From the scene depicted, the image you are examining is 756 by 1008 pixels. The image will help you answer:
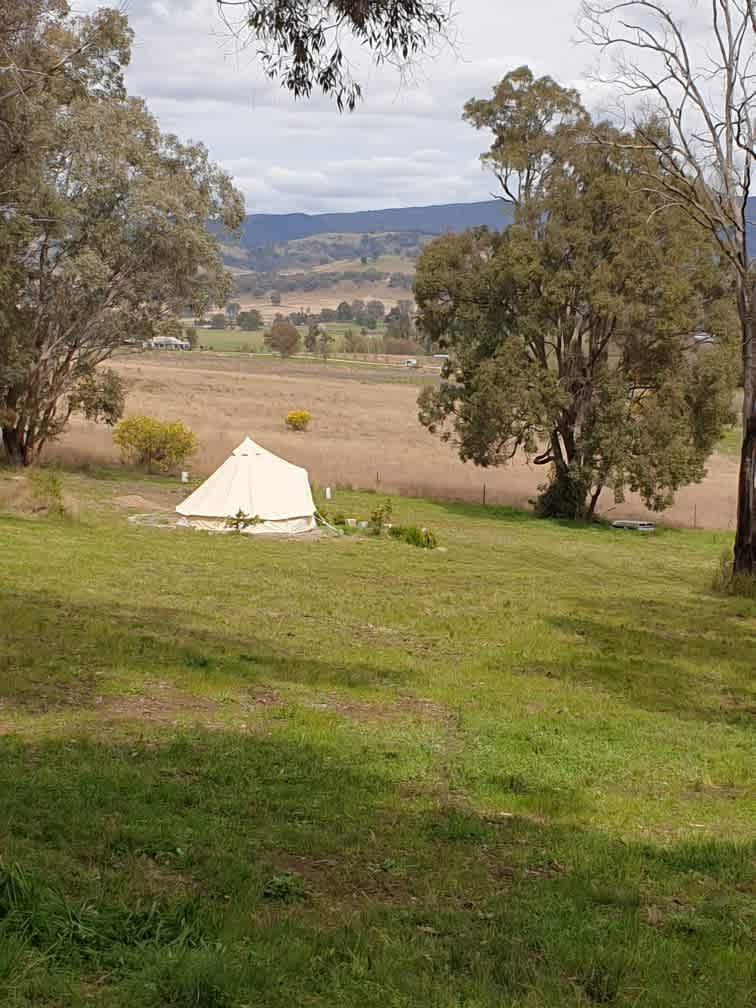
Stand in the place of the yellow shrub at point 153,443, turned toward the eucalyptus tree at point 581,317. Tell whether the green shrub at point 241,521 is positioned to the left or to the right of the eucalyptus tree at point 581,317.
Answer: right

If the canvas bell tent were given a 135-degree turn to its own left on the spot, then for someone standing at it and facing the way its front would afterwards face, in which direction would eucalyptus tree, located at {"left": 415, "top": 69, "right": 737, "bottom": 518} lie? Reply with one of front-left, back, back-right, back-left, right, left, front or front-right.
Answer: right

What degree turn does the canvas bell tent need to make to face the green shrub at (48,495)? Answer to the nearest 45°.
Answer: approximately 135° to its right
